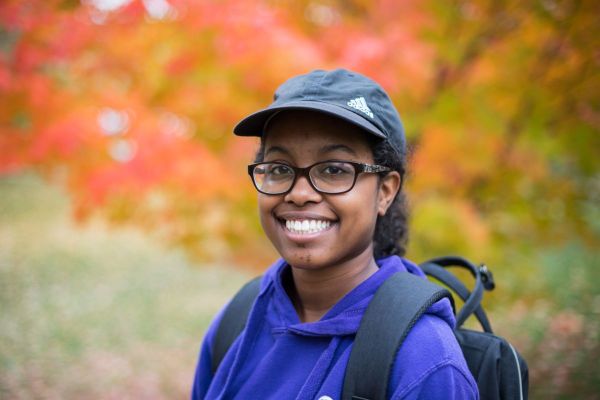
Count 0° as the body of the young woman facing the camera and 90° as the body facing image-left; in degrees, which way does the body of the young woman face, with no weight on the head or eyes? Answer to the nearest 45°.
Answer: approximately 45°
